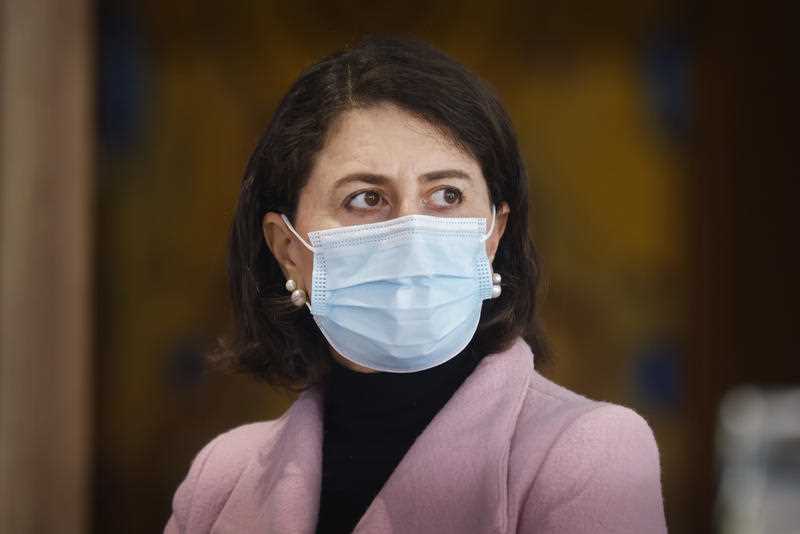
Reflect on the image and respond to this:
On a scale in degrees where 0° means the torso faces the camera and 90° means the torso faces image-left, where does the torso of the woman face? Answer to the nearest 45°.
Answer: approximately 0°
